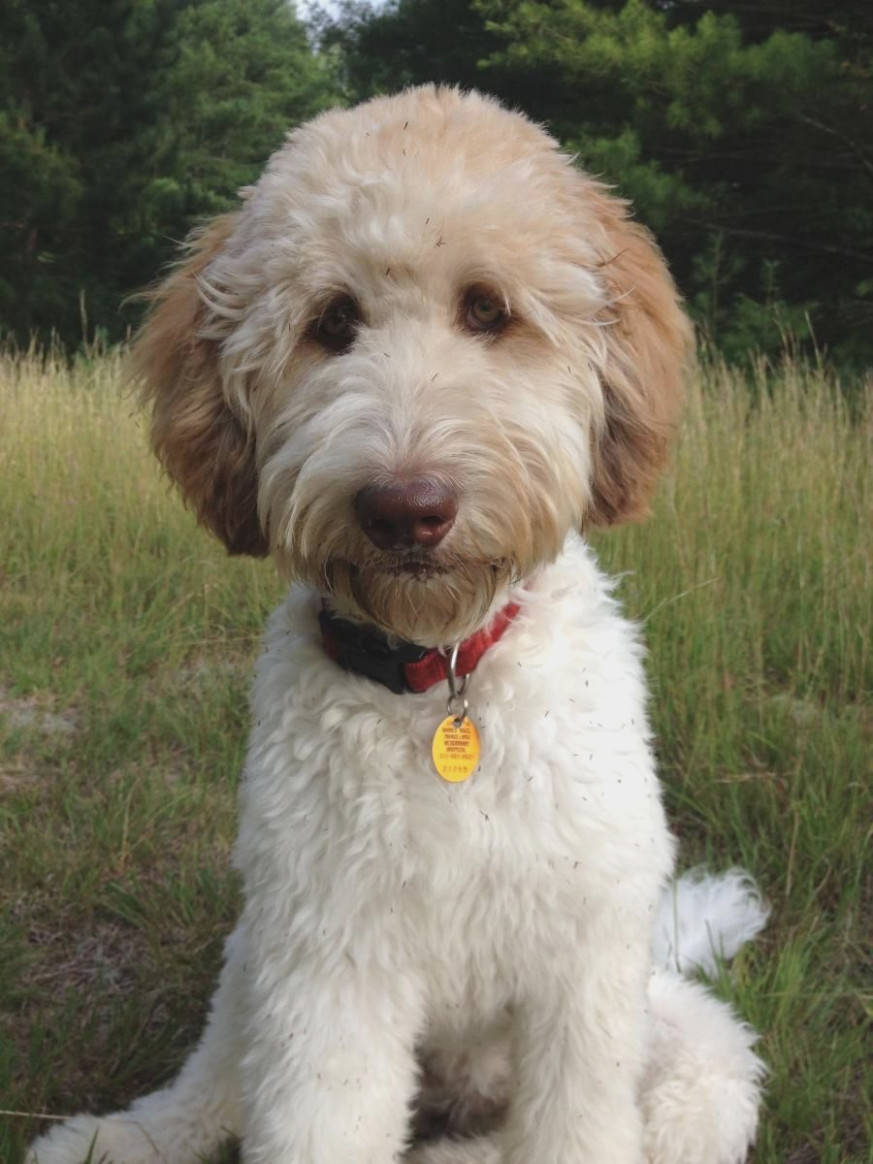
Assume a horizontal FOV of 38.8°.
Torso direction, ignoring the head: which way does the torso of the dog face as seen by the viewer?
toward the camera
